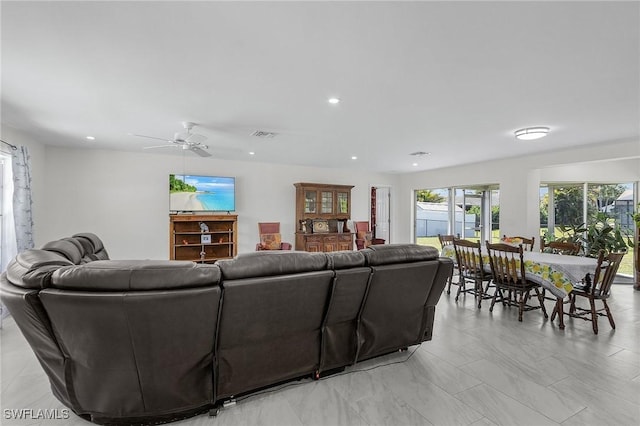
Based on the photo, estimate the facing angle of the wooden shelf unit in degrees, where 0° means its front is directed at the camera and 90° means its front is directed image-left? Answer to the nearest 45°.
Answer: approximately 0°

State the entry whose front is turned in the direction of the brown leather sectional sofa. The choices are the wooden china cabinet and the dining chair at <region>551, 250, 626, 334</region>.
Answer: the wooden china cabinet

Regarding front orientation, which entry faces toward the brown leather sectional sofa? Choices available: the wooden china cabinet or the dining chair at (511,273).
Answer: the wooden china cabinet

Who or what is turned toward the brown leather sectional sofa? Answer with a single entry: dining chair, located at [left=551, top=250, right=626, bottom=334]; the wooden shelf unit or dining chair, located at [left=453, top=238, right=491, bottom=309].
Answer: the wooden shelf unit

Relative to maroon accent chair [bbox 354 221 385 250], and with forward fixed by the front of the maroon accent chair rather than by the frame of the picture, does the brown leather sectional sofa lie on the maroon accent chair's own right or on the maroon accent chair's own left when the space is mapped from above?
on the maroon accent chair's own right

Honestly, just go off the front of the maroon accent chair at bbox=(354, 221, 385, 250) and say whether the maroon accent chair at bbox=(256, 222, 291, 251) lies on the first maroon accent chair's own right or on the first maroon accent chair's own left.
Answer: on the first maroon accent chair's own right
